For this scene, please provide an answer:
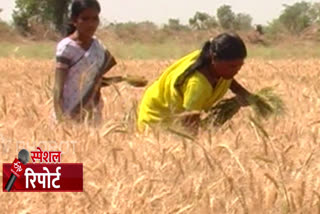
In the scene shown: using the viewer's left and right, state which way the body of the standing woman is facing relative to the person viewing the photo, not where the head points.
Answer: facing the viewer and to the right of the viewer

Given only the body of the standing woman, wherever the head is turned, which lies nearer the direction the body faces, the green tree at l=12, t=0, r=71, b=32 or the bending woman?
the bending woman

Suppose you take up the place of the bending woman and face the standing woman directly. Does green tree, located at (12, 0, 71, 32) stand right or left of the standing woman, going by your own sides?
right

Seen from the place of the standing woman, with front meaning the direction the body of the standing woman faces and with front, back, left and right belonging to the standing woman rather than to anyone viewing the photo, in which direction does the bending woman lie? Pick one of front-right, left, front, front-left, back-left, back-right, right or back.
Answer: front

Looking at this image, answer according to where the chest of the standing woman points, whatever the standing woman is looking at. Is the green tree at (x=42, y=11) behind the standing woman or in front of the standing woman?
behind
